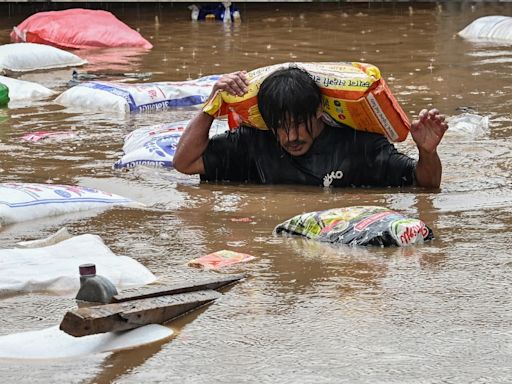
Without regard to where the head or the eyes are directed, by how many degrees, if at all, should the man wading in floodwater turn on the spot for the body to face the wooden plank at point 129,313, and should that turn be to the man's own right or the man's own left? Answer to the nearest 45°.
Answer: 0° — they already face it

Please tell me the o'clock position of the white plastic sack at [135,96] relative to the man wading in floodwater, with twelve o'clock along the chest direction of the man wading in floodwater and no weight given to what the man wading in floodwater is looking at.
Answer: The white plastic sack is roughly at 5 o'clock from the man wading in floodwater.

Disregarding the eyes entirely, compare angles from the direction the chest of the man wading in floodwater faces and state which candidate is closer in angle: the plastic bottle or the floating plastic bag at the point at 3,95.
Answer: the plastic bottle

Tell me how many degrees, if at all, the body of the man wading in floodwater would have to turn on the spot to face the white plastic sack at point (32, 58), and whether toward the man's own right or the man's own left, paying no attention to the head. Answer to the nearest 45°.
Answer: approximately 135° to the man's own right

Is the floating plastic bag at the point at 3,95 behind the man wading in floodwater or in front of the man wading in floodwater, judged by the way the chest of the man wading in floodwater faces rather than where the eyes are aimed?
behind

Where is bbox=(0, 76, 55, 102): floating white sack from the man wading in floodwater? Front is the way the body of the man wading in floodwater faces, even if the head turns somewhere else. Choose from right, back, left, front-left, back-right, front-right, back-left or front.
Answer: back-right

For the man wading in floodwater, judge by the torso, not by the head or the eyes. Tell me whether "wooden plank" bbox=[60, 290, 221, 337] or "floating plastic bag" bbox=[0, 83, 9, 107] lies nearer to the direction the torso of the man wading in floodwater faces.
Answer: the wooden plank

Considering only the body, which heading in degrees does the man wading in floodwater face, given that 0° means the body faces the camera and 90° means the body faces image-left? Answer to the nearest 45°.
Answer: approximately 0°

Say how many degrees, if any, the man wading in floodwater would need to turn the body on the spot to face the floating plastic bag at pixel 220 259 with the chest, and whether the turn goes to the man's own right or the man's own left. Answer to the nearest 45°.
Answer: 0° — they already face it

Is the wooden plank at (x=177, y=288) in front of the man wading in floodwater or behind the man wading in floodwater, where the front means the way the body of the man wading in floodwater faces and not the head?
in front

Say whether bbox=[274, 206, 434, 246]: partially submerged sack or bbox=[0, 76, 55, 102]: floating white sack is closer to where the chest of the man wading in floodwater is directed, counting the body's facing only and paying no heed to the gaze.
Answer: the partially submerged sack

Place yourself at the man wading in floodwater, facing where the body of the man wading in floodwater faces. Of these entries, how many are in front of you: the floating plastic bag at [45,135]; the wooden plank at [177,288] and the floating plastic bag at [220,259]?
2

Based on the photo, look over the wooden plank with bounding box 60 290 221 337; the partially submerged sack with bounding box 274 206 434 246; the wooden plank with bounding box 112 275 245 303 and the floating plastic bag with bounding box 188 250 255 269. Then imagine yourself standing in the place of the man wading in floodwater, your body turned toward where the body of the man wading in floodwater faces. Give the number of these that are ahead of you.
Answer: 4

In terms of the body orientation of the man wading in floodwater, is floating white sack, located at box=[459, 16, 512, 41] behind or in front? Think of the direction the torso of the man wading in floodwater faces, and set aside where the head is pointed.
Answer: behind
